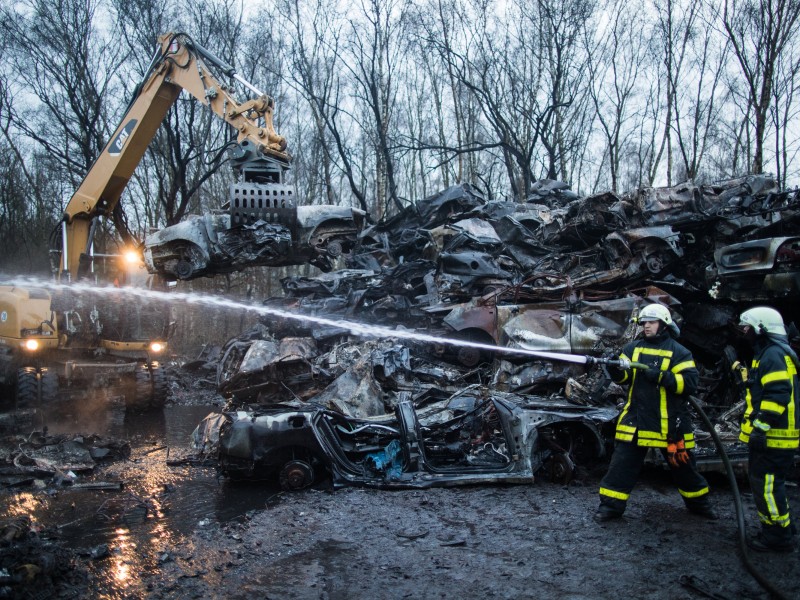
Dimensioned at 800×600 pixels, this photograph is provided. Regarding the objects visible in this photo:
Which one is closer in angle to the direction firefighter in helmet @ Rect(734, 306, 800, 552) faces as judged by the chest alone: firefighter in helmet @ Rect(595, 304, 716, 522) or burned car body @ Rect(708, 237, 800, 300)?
the firefighter in helmet

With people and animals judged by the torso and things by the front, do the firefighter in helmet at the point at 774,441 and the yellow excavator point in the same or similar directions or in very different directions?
very different directions

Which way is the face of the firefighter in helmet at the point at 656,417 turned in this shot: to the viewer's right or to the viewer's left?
to the viewer's left

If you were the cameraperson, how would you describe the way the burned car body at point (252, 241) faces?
facing to the left of the viewer

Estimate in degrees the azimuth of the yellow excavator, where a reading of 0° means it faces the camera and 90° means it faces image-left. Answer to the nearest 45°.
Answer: approximately 315°

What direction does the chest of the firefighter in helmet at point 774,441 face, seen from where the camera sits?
to the viewer's left

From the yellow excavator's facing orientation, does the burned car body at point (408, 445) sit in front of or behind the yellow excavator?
in front

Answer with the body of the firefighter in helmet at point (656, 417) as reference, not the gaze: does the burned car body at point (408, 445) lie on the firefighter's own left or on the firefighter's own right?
on the firefighter's own right

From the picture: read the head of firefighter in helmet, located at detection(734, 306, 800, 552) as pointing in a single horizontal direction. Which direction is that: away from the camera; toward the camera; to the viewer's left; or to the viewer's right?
to the viewer's left
